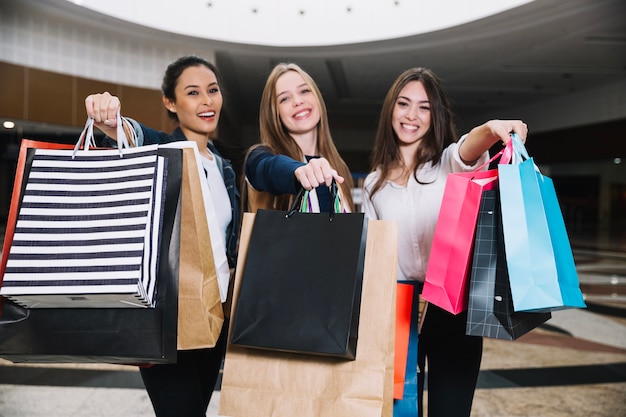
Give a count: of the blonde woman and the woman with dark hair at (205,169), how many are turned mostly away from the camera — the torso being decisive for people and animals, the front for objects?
0

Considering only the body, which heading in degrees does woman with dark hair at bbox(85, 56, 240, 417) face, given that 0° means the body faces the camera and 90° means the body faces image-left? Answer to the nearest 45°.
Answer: approximately 315°

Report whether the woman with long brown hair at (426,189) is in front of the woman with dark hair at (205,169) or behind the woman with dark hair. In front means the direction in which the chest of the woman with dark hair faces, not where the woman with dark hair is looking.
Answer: in front

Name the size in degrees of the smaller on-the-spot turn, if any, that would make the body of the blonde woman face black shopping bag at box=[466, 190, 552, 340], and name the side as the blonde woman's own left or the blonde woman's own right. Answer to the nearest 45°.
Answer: approximately 45° to the blonde woman's own left

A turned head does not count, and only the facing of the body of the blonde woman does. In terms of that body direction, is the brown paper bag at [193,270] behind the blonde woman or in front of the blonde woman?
in front

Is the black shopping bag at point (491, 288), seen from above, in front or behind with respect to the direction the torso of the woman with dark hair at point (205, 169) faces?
in front
